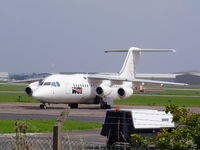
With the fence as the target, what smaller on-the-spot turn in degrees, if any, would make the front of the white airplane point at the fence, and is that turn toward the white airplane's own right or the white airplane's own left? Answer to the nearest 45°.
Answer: approximately 45° to the white airplane's own left

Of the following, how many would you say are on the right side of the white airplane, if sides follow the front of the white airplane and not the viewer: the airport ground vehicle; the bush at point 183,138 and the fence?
0

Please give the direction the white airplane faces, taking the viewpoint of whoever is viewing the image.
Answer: facing the viewer and to the left of the viewer

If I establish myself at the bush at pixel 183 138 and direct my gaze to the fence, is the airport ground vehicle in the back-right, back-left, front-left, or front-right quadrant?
front-right

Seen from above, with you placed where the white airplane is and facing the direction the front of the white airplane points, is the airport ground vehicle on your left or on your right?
on your left

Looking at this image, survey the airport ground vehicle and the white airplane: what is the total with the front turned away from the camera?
0

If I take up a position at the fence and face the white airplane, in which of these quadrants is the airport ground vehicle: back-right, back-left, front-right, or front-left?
front-right
